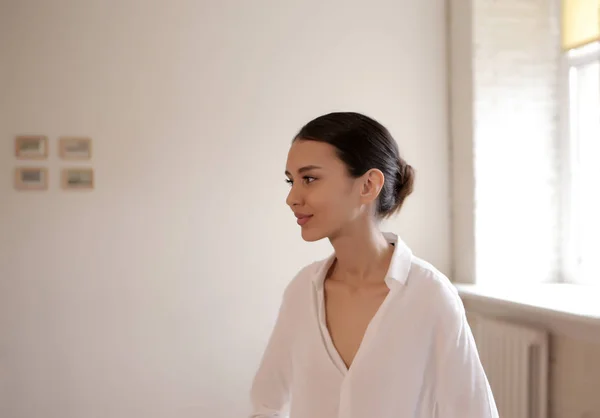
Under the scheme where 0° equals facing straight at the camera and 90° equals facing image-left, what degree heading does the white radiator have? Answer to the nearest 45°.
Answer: approximately 45°

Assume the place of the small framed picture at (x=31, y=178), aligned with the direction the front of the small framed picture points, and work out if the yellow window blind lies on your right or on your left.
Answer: on your left

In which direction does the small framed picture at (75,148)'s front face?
toward the camera

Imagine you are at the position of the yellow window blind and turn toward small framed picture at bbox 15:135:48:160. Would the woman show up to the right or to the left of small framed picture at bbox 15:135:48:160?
left

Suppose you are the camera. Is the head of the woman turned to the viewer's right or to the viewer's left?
to the viewer's left

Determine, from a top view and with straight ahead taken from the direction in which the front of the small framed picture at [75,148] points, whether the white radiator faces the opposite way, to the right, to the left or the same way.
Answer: to the right

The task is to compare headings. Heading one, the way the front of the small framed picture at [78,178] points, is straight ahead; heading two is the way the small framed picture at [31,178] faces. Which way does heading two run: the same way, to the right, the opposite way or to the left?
the same way

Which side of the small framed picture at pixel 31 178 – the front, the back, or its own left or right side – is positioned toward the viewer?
front

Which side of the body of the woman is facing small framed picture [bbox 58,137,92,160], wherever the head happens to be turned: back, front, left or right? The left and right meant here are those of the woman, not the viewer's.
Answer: right

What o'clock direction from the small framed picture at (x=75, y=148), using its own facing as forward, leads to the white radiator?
The white radiator is roughly at 10 o'clock from the small framed picture.

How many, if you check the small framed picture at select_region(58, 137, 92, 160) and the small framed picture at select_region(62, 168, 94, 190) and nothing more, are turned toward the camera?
2

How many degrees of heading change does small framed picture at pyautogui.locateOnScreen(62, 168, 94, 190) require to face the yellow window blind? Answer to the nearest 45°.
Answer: approximately 90° to its left

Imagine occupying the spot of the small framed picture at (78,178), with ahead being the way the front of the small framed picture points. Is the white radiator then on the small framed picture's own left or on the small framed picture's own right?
on the small framed picture's own left

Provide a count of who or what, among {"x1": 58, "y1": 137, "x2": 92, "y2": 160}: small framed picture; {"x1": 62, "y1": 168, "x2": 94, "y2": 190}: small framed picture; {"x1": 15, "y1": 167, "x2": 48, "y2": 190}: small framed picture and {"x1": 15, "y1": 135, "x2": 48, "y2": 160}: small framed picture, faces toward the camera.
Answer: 4

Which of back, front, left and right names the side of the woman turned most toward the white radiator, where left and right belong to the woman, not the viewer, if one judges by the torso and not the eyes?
back

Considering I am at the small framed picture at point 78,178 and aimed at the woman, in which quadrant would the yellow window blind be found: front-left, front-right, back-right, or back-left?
front-left

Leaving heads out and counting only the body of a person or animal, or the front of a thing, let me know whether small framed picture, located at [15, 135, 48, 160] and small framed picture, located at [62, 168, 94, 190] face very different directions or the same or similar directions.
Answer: same or similar directions

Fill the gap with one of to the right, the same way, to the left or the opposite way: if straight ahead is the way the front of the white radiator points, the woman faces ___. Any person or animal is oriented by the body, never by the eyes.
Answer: the same way
